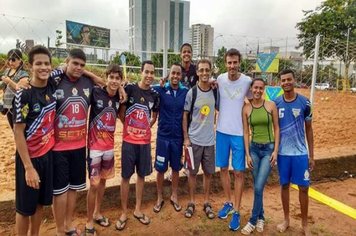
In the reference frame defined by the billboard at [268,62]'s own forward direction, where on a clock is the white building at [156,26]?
The white building is roughly at 5 o'clock from the billboard.

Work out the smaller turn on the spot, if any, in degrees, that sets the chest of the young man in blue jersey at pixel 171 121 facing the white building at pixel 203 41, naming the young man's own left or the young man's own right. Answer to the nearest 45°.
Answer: approximately 180°

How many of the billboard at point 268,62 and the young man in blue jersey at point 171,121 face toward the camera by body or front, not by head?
2

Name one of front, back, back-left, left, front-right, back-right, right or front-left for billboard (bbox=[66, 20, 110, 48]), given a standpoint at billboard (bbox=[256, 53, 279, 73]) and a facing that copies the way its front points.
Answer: back-right

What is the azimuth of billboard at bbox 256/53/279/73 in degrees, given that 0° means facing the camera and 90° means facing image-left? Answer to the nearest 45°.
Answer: approximately 0°

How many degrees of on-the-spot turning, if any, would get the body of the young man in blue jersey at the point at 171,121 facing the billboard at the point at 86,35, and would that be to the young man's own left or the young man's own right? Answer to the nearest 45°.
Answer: approximately 180°

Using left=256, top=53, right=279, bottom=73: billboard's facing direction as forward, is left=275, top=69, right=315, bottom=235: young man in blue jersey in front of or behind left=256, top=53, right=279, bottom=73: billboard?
in front

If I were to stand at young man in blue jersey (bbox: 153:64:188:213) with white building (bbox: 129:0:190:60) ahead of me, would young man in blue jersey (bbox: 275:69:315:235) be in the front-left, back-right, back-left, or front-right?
back-right

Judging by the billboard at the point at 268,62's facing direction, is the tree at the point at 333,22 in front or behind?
behind
